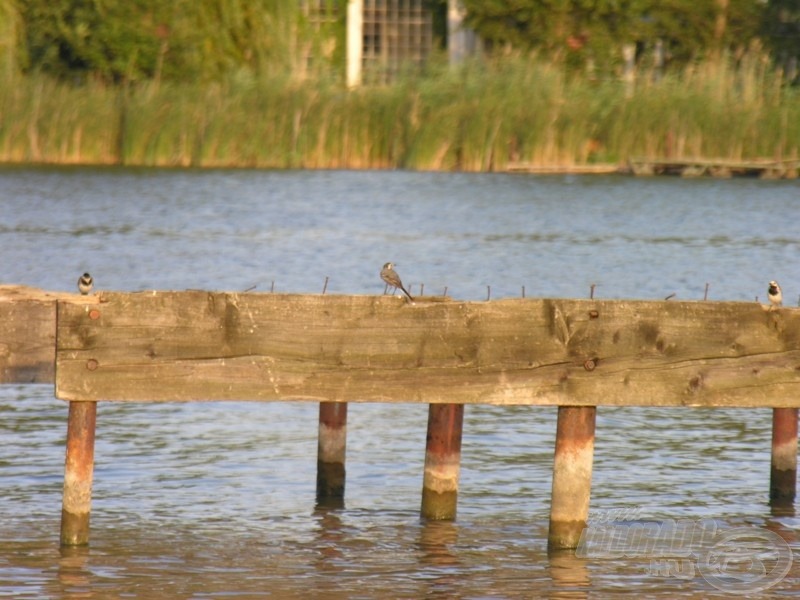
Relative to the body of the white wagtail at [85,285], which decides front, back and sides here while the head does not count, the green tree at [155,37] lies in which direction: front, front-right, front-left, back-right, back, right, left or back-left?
back

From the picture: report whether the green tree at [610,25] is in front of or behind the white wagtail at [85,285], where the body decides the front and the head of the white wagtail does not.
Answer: behind

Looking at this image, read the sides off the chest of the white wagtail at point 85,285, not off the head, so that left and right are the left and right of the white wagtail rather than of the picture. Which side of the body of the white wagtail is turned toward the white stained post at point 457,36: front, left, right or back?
back

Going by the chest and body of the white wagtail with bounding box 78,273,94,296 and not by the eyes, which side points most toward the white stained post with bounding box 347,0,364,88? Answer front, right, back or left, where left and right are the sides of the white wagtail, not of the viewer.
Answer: back

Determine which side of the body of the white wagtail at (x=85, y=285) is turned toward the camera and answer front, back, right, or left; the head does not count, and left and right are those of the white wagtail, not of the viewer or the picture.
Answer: front

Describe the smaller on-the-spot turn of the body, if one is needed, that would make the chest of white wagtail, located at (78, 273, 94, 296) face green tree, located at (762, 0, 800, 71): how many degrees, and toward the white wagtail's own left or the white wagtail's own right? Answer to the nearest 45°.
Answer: approximately 135° to the white wagtail's own left
